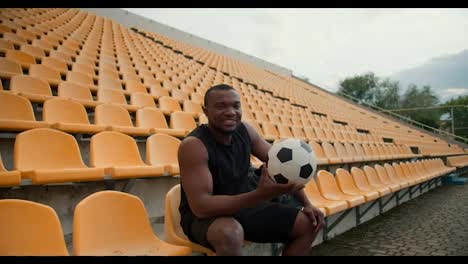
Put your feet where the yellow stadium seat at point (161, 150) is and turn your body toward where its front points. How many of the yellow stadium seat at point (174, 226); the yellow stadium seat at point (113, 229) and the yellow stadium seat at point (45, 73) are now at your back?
1

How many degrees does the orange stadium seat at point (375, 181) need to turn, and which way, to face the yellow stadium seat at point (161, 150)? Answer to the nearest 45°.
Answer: approximately 90° to its right

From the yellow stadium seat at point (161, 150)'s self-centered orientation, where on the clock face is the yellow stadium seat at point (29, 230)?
the yellow stadium seat at point (29, 230) is roughly at 2 o'clock from the yellow stadium seat at point (161, 150).

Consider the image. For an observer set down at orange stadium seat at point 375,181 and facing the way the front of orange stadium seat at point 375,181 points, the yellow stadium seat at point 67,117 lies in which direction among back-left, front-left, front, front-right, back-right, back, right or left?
right

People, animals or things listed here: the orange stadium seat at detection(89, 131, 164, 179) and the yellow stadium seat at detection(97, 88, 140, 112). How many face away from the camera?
0

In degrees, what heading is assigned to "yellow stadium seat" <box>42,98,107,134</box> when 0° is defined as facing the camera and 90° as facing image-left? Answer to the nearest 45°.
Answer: approximately 315°

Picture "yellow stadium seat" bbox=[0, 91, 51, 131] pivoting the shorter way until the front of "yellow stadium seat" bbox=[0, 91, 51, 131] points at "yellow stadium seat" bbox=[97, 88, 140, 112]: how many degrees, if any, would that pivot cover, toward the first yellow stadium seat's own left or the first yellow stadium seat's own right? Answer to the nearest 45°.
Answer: approximately 90° to the first yellow stadium seat's own left

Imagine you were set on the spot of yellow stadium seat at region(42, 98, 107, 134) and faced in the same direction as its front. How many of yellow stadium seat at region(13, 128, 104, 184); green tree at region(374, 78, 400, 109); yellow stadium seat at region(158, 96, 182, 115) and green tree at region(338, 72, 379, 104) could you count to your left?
3

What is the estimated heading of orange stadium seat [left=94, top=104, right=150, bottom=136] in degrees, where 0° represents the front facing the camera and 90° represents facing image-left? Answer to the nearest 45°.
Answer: approximately 315°

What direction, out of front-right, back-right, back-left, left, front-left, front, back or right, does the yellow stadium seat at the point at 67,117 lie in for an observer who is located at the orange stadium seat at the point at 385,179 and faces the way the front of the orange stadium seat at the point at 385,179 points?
right

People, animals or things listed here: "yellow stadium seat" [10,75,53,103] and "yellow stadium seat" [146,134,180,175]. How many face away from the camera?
0
